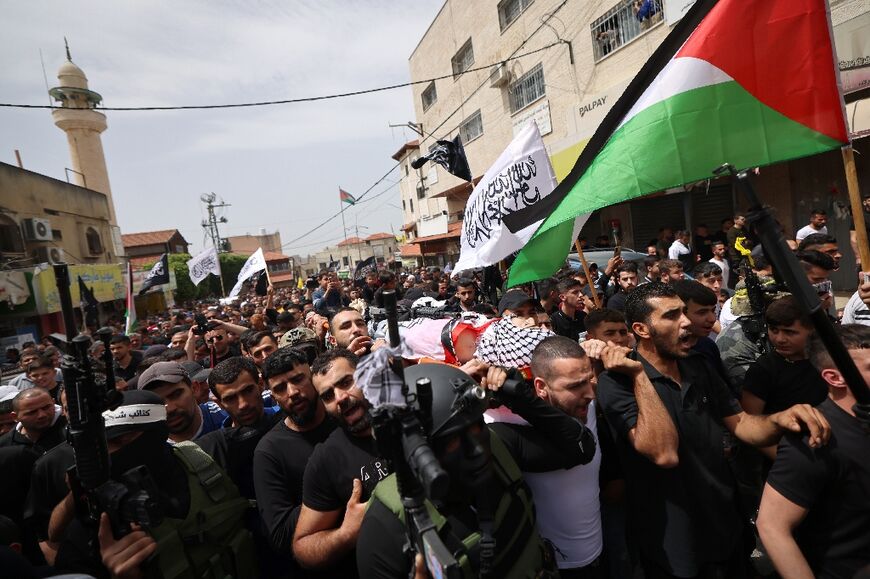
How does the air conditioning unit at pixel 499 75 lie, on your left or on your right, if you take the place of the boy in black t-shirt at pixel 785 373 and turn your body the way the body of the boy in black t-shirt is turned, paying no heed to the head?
on your right

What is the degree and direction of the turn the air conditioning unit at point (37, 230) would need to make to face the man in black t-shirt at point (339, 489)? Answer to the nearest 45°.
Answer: approximately 45° to its right

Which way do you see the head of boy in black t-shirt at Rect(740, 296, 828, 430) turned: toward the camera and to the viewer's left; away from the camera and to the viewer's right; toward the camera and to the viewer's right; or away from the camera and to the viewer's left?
toward the camera and to the viewer's left

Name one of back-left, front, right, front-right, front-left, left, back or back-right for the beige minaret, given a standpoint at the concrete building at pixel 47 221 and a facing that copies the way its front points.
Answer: back-left

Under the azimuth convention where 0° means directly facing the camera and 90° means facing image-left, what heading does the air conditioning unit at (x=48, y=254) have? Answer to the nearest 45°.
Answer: approximately 315°

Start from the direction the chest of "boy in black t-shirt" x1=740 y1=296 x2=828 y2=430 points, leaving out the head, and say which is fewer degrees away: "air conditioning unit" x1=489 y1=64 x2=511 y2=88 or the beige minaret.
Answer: the beige minaret

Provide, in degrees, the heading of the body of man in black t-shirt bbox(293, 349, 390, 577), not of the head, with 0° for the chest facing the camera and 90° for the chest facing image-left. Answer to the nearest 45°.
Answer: approximately 315°

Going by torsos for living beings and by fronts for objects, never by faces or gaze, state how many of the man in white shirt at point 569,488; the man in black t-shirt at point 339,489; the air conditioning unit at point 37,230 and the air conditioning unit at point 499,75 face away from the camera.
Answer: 0

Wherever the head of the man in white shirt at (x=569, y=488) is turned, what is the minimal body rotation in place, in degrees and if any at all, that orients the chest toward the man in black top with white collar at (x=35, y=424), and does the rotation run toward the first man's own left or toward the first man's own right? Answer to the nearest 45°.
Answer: approximately 135° to the first man's own right

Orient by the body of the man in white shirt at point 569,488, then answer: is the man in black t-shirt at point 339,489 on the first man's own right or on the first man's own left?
on the first man's own right

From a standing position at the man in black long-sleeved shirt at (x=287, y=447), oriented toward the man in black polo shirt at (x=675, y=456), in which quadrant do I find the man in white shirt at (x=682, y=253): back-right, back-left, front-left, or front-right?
front-left

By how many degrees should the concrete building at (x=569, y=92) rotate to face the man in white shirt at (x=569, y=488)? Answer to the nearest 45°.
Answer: approximately 45° to its left

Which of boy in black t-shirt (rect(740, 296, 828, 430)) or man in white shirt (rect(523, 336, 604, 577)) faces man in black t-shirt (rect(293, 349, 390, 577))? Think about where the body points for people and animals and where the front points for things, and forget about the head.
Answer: boy in black t-shirt (rect(740, 296, 828, 430))

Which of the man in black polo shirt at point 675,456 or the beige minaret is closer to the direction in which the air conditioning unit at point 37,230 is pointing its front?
the man in black polo shirt
